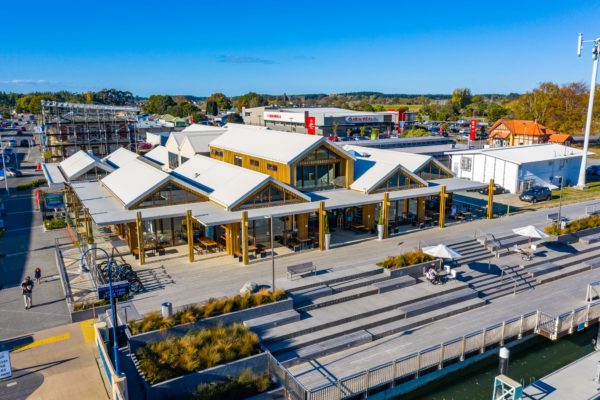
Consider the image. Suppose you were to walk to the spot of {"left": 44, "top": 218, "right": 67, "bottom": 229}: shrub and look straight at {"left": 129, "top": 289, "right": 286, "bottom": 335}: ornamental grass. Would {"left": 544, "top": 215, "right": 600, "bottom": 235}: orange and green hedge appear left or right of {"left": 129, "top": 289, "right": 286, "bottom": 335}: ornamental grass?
left

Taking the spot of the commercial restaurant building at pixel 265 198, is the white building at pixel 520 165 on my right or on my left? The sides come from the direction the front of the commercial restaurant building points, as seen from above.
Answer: on my left

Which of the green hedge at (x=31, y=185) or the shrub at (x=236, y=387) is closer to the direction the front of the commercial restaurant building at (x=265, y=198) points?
the shrub

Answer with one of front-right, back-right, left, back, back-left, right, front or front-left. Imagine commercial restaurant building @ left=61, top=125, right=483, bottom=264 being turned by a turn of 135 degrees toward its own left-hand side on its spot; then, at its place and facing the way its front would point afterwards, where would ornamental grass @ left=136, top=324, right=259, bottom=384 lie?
back

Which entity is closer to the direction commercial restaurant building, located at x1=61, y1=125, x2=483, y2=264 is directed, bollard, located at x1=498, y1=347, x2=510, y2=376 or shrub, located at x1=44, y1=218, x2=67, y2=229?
the bollard

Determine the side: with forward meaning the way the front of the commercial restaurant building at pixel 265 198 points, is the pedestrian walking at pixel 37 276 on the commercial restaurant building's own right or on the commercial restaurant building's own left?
on the commercial restaurant building's own right

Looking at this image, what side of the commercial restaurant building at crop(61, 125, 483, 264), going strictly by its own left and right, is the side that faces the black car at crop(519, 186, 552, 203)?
left

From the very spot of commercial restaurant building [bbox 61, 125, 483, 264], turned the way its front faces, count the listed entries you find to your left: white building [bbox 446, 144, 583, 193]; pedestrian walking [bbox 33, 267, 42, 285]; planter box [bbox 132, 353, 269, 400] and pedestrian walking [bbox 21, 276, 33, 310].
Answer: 1

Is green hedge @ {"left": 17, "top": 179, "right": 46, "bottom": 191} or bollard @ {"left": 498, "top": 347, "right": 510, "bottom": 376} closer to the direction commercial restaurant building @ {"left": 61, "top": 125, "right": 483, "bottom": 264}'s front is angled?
the bollard

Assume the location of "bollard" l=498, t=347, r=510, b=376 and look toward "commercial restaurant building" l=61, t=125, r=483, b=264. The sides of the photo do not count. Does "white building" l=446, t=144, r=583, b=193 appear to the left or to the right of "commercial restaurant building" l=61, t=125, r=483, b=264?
right

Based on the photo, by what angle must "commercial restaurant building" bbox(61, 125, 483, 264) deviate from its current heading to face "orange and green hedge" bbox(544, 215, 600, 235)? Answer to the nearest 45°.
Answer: approximately 45° to its left

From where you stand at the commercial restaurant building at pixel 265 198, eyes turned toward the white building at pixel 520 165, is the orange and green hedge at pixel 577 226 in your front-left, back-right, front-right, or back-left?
front-right

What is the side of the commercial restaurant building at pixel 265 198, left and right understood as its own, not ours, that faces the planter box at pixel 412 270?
front

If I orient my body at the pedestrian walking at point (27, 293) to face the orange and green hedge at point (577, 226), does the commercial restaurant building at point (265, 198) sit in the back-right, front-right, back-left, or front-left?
front-left

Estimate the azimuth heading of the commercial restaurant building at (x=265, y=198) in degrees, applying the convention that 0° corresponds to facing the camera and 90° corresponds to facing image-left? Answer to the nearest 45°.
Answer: approximately 315°

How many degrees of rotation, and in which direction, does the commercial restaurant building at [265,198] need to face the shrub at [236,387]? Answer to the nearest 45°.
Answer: approximately 45° to its right

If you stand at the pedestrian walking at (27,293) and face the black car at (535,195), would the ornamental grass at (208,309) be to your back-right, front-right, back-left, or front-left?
front-right

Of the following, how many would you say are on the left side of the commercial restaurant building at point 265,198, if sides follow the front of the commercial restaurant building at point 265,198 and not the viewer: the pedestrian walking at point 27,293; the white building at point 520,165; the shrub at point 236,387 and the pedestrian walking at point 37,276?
1
